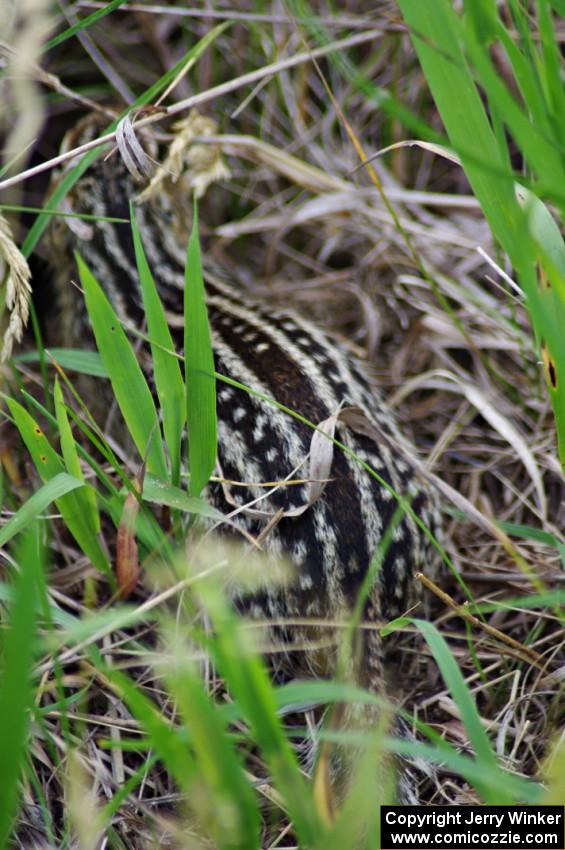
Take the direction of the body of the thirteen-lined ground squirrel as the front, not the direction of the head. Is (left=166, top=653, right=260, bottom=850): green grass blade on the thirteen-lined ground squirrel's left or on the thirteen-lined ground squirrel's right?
on the thirteen-lined ground squirrel's left

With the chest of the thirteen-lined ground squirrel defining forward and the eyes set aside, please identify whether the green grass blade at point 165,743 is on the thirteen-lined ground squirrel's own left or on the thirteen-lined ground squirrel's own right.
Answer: on the thirteen-lined ground squirrel's own left

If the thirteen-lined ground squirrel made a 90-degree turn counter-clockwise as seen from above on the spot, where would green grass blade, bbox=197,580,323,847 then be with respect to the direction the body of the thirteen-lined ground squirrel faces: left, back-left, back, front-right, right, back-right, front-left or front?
front-left

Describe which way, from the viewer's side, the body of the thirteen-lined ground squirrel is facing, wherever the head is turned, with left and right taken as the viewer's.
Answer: facing away from the viewer and to the left of the viewer
